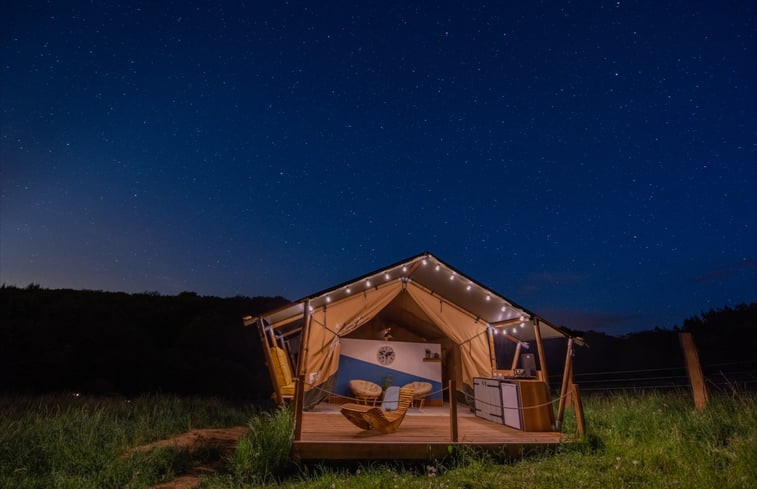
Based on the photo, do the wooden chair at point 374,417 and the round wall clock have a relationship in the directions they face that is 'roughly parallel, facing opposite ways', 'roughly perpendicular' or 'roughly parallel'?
roughly perpendicular

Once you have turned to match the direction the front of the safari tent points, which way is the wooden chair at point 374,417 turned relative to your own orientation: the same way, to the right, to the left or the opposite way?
to the right

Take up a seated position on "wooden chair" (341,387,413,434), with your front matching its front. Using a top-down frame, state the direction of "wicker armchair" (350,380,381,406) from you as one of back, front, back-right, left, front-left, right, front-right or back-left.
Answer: right

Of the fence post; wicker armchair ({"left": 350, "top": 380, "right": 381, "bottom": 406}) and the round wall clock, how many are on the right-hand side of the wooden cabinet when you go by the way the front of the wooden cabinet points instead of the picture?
2

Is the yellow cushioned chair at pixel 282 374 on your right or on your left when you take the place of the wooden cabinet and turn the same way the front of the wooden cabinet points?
on your right

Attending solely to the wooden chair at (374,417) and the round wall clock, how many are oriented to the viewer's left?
1

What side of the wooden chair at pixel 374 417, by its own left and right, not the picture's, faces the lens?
left

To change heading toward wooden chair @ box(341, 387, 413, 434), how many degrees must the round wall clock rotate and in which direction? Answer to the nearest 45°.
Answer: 0° — it already faces it

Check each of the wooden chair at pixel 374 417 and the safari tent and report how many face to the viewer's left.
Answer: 1

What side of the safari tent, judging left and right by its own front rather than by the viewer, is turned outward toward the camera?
front

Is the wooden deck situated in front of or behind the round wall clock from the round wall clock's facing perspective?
in front
